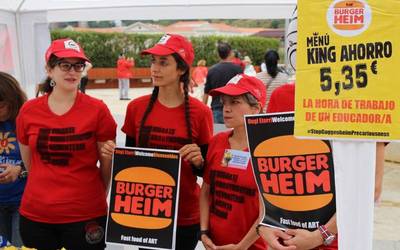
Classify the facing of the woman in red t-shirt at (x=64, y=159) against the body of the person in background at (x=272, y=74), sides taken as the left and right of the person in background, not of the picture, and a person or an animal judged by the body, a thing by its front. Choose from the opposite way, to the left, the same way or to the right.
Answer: the opposite way

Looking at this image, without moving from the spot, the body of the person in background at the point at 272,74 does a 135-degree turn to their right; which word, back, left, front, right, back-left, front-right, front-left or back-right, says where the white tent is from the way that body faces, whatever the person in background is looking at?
right

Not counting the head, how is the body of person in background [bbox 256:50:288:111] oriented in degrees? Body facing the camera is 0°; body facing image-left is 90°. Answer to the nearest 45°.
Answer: approximately 180°

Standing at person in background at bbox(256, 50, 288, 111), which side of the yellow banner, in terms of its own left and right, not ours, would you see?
back

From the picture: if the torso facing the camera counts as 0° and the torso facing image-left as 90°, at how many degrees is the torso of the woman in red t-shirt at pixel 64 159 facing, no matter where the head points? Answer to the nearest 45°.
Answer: approximately 0°

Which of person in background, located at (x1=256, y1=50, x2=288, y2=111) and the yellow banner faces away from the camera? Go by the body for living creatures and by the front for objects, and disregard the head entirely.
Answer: the person in background

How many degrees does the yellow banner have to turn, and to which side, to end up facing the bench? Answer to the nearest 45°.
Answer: approximately 135° to its right

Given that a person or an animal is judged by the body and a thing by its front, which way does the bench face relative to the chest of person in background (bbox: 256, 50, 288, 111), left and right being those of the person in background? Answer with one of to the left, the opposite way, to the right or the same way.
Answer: the opposite way

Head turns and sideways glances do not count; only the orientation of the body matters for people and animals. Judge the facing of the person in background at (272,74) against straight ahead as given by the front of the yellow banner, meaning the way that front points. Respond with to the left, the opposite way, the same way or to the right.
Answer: the opposite way

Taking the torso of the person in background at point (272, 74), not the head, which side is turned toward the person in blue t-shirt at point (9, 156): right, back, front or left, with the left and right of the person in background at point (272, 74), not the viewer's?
back

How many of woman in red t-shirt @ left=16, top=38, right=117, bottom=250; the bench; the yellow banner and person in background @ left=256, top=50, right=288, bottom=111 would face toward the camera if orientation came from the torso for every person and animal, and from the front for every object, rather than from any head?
3

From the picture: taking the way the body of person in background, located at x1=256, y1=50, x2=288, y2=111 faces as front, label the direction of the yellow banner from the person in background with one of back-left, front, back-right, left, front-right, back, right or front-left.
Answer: back
